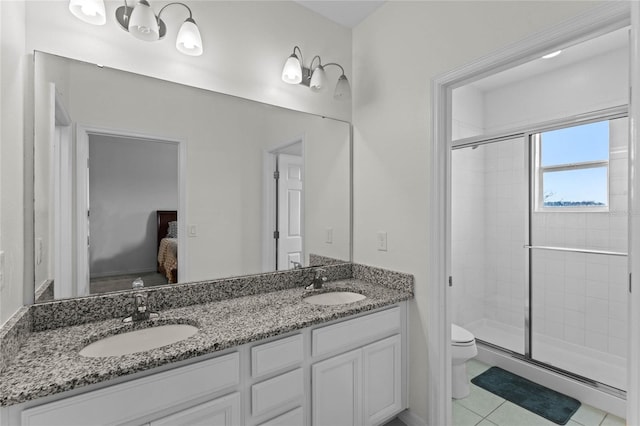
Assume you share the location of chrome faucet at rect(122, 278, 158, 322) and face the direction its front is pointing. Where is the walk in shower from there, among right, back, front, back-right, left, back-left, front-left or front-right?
left

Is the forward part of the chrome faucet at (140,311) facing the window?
no

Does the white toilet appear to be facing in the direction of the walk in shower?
no

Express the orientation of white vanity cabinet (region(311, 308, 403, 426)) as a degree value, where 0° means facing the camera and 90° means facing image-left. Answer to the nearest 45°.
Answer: approximately 315°

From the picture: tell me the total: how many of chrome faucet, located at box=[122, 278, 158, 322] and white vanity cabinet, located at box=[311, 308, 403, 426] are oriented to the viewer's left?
0

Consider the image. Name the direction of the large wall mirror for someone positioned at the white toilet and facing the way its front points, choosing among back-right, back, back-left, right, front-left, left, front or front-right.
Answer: right

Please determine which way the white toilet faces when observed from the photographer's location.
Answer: facing the viewer and to the right of the viewer

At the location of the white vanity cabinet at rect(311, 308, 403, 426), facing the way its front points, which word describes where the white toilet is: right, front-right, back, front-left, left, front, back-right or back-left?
left

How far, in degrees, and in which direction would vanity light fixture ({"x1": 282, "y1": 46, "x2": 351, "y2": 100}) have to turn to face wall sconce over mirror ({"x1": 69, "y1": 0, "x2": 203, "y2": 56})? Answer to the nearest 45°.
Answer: approximately 90° to its right

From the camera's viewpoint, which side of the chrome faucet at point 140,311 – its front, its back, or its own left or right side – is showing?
front

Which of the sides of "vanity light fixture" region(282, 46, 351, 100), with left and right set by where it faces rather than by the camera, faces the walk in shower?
left

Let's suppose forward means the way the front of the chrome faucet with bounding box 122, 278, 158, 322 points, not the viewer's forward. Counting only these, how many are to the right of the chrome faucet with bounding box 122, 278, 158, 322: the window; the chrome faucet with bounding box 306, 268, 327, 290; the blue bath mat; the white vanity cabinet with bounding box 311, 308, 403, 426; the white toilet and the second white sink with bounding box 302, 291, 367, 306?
0
